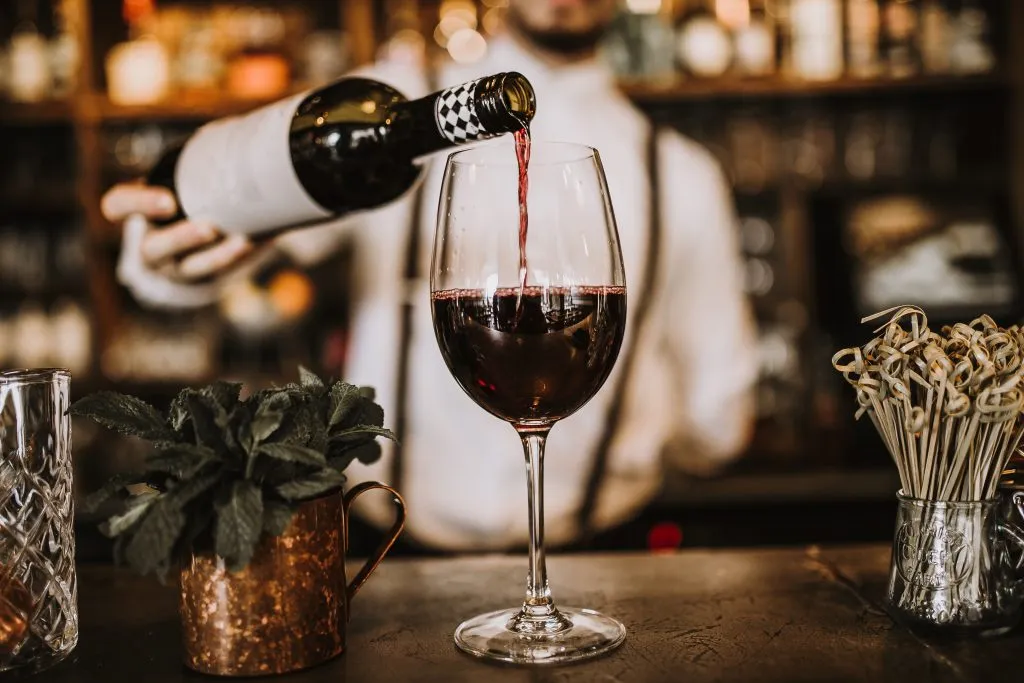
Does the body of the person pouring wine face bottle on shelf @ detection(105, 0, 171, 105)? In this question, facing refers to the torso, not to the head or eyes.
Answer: no

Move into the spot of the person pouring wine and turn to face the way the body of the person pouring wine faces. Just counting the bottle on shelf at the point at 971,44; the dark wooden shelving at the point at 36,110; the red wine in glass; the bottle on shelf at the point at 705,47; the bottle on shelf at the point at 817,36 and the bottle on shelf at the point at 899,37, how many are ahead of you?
1

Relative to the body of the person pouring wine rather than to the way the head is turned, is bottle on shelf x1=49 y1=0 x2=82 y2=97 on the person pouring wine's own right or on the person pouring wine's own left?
on the person pouring wine's own right

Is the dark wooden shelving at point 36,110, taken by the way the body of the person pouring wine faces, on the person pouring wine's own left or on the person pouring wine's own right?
on the person pouring wine's own right

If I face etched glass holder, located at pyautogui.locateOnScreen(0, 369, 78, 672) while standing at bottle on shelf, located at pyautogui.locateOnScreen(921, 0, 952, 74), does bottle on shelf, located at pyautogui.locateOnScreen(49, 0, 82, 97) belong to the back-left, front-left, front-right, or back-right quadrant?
front-right

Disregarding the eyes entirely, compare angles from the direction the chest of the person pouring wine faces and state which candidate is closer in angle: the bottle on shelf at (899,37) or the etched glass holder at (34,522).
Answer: the etched glass holder

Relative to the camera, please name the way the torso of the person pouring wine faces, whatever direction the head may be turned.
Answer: toward the camera

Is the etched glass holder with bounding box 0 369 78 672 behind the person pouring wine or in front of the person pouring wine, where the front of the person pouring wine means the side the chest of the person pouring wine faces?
in front

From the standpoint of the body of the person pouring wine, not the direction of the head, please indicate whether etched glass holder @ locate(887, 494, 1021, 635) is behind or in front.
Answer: in front

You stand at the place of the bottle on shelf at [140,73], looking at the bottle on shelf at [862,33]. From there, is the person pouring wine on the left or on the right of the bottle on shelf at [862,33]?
right

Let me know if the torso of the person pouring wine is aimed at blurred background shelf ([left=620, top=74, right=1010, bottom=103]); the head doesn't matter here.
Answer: no

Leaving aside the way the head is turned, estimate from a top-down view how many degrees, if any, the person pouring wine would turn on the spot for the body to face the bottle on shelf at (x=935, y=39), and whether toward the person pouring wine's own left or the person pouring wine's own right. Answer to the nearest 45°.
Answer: approximately 135° to the person pouring wine's own left

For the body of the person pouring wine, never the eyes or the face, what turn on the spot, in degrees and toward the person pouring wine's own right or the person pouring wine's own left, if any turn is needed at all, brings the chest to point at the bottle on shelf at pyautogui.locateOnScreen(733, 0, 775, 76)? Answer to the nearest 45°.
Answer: approximately 135° to the person pouring wine's own left

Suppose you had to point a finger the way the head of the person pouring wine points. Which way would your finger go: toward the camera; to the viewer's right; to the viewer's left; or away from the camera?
toward the camera

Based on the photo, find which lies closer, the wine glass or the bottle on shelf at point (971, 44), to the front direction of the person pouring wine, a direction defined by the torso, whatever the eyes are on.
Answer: the wine glass

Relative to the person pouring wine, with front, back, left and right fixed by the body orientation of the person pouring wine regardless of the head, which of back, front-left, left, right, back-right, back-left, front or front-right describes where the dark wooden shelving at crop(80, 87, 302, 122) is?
back-right

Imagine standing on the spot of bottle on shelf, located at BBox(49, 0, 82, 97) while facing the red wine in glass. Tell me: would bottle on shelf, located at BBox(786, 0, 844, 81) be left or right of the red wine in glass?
left
